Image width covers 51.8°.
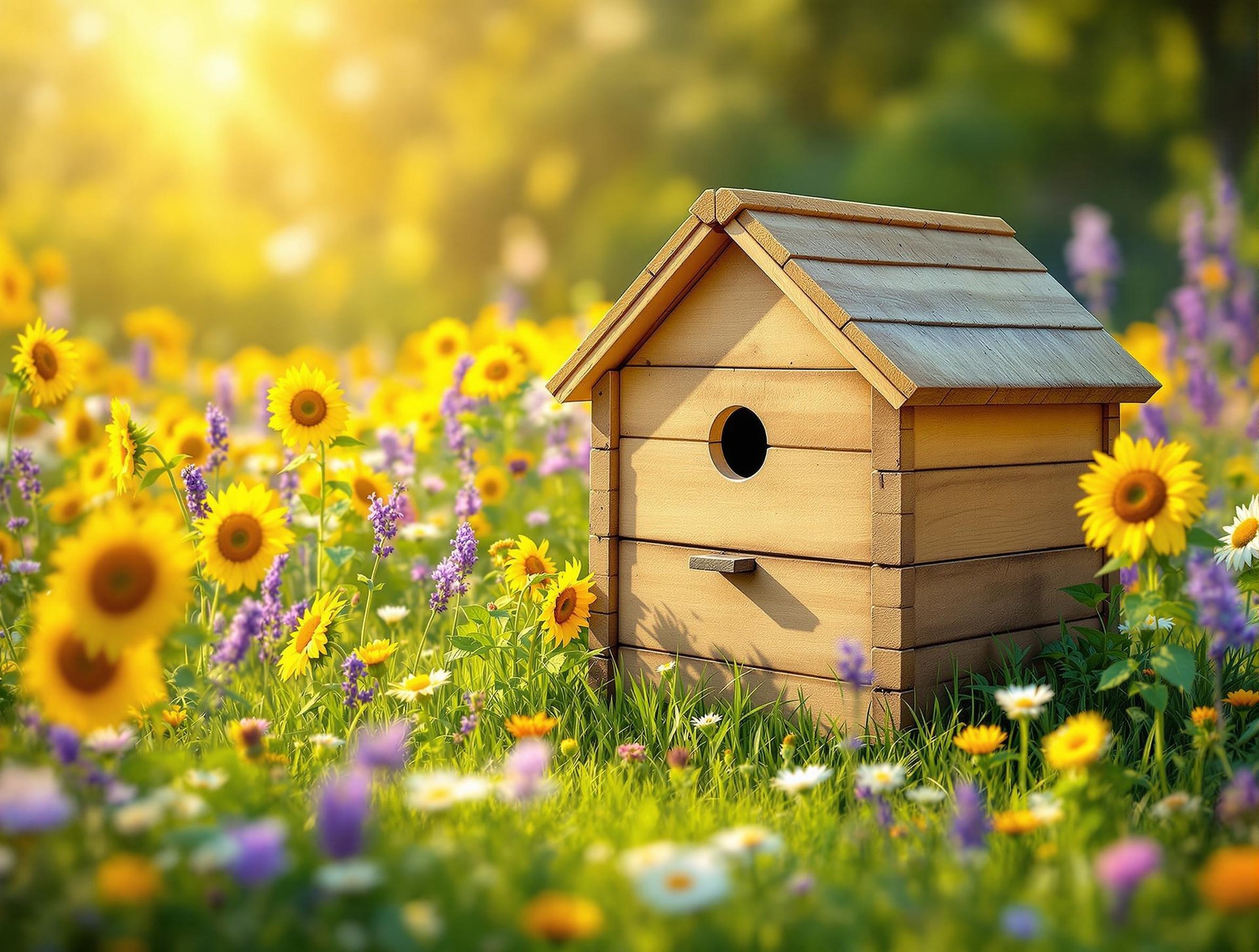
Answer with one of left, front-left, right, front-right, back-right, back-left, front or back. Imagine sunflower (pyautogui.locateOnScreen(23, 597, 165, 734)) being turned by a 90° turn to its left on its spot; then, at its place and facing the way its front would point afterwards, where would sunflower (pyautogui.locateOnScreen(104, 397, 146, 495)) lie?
left

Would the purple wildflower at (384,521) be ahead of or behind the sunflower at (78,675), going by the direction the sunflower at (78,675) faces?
behind

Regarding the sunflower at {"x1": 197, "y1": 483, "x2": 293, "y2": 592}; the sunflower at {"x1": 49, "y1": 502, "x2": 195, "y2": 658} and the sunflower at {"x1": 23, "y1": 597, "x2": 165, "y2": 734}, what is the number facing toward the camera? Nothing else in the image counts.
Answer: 3

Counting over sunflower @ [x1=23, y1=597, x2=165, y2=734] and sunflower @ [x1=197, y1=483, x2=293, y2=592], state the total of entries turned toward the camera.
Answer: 2

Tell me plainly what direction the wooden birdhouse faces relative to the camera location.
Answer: facing the viewer and to the left of the viewer

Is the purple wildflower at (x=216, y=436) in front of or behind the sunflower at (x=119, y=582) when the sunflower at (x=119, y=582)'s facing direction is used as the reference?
behind

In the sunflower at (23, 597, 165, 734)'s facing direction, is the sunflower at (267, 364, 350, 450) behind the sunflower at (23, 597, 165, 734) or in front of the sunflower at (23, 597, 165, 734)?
behind

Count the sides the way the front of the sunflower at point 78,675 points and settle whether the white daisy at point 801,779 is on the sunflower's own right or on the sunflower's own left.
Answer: on the sunflower's own left

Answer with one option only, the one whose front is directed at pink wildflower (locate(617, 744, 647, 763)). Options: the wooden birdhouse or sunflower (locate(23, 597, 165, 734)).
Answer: the wooden birdhouse

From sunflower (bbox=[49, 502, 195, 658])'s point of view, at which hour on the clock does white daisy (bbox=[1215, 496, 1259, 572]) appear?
The white daisy is roughly at 9 o'clock from the sunflower.

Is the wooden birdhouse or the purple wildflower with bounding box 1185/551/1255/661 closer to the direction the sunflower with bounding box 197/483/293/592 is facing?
the purple wildflower

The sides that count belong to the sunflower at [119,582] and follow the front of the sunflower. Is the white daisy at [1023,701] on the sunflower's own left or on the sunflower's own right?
on the sunflower's own left
